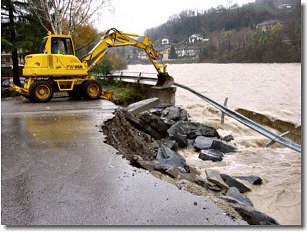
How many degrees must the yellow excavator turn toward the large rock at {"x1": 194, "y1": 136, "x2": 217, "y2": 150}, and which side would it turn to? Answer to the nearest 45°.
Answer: approximately 45° to its right

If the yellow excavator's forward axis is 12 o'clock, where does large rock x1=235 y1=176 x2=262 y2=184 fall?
The large rock is roughly at 2 o'clock from the yellow excavator.

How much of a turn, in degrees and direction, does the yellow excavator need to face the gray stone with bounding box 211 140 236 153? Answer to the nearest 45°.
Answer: approximately 45° to its right

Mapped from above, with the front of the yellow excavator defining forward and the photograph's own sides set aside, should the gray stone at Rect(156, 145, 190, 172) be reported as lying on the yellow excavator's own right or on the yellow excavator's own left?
on the yellow excavator's own right

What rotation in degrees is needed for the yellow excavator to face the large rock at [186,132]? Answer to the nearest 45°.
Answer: approximately 45° to its right

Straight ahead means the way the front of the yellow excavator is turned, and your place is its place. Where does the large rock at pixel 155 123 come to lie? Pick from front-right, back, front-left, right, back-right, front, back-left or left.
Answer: front-right

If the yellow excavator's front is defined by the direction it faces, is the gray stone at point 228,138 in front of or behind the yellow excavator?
in front

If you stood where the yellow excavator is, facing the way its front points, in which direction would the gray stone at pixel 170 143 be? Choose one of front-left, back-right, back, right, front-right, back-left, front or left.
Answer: front-right

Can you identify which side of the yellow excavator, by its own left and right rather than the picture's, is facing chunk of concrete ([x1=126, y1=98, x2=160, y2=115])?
front

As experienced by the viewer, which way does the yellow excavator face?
facing to the right of the viewer
